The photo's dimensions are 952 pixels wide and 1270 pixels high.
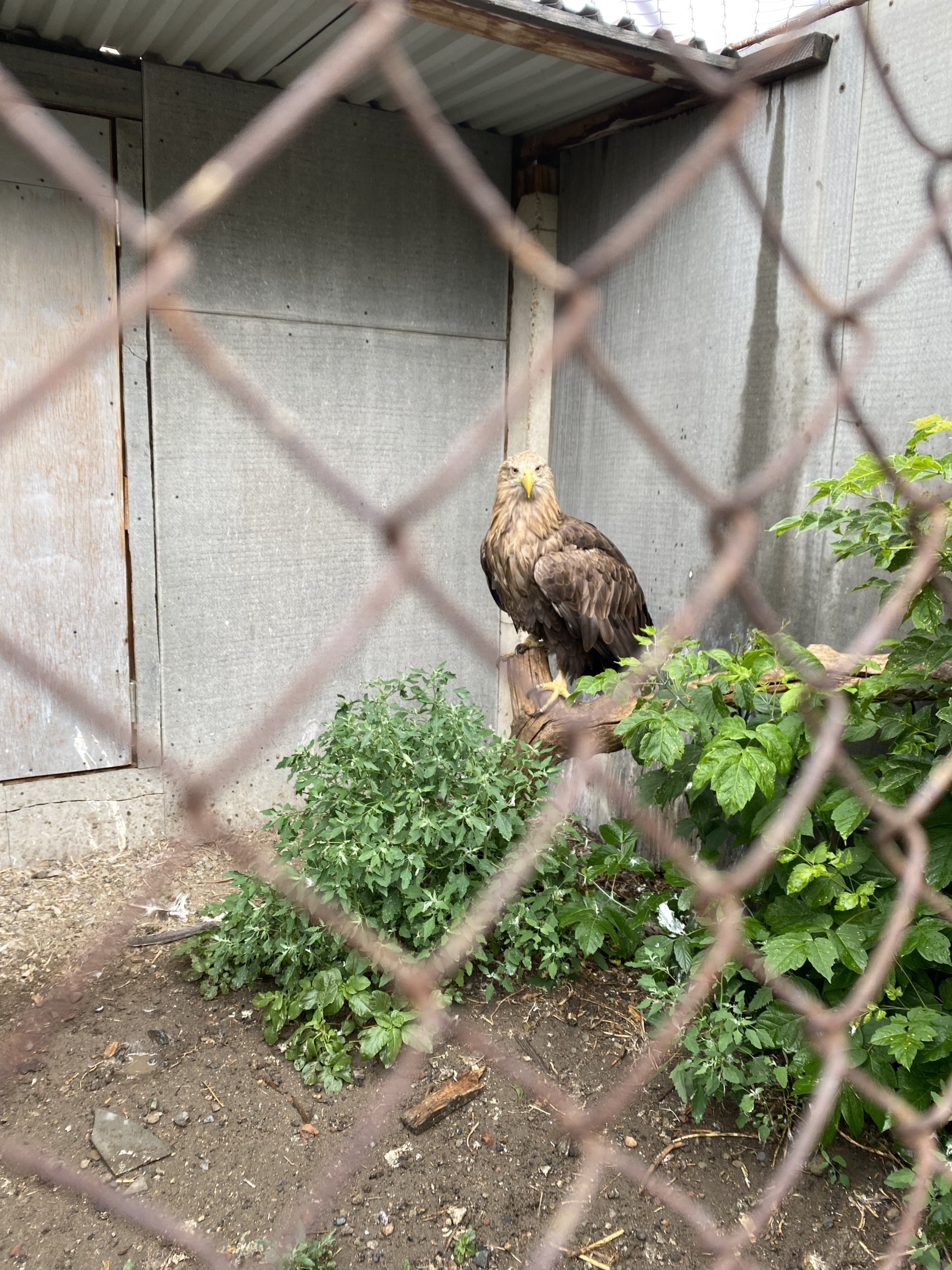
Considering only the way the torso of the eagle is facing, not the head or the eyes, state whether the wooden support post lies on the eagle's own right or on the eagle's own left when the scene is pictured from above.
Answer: on the eagle's own right

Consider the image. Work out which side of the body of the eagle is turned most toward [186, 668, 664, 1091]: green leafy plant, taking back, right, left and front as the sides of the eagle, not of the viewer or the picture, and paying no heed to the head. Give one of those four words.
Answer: front

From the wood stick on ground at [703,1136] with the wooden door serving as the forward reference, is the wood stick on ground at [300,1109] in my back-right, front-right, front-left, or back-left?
front-left

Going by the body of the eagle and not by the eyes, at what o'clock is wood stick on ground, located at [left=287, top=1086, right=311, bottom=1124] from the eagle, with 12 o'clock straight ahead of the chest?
The wood stick on ground is roughly at 11 o'clock from the eagle.

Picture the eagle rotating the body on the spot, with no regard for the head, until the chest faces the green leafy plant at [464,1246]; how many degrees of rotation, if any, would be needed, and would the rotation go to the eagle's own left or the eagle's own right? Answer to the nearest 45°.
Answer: approximately 45° to the eagle's own left

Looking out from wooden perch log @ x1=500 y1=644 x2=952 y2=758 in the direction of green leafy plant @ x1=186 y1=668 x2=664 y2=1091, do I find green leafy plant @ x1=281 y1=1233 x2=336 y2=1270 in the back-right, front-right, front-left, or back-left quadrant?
front-left

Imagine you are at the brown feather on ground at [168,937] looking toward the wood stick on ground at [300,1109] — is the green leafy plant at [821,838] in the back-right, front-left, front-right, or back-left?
front-left

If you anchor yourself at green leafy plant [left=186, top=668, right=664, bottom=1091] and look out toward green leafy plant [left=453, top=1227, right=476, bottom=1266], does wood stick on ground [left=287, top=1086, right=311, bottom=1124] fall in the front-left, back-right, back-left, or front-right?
front-right

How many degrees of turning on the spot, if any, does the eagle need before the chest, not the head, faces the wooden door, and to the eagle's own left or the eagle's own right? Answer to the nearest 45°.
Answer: approximately 45° to the eagle's own right

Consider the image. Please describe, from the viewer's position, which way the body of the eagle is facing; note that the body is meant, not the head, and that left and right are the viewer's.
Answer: facing the viewer and to the left of the viewer

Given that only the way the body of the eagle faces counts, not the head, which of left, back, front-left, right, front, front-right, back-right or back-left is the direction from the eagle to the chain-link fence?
front-left

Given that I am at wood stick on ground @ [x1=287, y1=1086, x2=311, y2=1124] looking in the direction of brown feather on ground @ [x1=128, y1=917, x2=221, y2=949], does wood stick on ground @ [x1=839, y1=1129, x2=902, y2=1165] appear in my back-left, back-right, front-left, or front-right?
back-right

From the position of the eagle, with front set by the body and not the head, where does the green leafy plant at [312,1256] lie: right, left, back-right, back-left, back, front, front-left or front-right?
front-left

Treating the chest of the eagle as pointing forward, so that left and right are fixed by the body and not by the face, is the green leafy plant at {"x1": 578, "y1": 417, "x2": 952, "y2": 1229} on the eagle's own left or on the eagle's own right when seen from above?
on the eagle's own left
